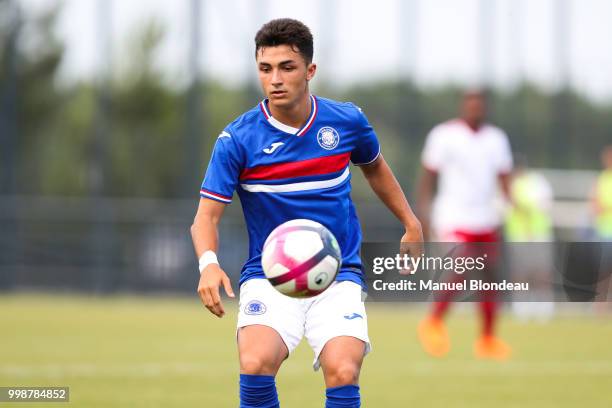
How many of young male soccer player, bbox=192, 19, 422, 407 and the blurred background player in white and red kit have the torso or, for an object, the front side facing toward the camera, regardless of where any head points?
2

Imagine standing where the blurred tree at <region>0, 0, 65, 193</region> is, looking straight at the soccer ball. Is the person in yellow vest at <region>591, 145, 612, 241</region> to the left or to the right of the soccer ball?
left

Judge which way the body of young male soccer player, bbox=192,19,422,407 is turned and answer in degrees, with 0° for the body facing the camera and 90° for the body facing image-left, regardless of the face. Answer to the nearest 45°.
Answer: approximately 0°

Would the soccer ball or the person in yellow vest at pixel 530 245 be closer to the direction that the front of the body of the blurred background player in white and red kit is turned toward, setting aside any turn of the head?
the soccer ball

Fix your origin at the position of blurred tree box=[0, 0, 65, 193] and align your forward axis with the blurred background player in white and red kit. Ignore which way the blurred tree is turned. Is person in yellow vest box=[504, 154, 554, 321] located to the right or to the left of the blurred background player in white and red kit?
left

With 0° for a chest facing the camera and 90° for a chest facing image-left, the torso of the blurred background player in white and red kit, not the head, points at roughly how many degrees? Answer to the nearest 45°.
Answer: approximately 0°

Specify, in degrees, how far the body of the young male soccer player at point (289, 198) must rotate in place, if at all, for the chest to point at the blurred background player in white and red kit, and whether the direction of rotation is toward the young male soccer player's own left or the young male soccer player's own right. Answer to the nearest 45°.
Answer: approximately 180°

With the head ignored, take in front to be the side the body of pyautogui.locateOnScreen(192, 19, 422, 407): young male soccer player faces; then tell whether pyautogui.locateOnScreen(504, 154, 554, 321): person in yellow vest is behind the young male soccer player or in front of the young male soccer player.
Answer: behind

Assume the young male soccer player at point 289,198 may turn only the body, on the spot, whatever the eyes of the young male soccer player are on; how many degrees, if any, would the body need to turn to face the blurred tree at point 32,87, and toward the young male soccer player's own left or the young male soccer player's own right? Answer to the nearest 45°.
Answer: approximately 180°
